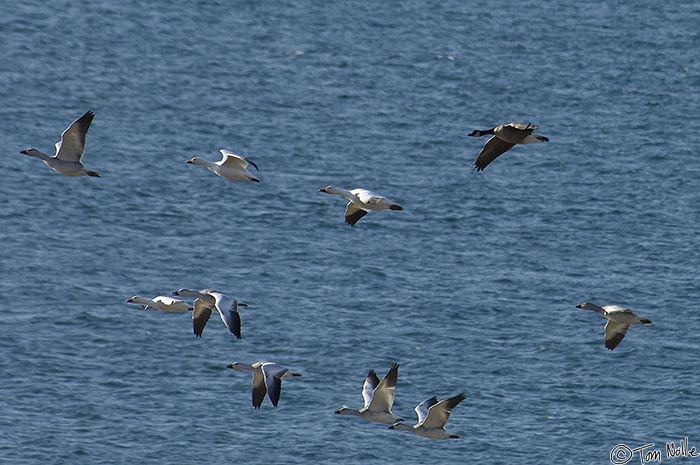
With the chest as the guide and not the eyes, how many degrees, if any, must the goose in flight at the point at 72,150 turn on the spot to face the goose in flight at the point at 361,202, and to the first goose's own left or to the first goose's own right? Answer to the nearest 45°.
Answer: approximately 180°

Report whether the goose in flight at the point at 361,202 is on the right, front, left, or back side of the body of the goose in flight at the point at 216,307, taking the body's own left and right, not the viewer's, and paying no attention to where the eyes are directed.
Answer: back

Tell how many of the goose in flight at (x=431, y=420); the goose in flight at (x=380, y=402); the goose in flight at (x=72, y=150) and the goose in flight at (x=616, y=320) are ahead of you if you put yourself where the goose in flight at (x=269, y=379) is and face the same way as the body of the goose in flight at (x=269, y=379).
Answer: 1

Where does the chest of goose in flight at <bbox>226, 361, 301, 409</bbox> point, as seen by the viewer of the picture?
to the viewer's left

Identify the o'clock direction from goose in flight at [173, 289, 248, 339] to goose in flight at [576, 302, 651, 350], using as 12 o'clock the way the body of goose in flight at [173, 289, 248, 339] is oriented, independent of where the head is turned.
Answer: goose in flight at [576, 302, 651, 350] is roughly at 6 o'clock from goose in flight at [173, 289, 248, 339].

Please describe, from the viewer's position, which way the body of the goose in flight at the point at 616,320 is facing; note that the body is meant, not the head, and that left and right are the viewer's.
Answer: facing to the left of the viewer

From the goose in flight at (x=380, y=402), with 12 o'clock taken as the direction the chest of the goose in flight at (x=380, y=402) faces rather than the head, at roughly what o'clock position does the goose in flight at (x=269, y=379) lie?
the goose in flight at (x=269, y=379) is roughly at 11 o'clock from the goose in flight at (x=380, y=402).

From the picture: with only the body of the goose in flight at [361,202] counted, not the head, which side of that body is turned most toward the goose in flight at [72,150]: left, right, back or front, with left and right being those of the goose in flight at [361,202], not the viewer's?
front

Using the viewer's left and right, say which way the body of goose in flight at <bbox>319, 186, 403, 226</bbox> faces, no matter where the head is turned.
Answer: facing to the left of the viewer

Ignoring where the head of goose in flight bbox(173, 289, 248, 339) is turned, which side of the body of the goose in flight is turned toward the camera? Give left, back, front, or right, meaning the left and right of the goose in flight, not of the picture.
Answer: left

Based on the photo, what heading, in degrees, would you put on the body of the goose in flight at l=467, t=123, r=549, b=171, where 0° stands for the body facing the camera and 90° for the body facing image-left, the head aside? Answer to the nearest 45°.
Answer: approximately 90°

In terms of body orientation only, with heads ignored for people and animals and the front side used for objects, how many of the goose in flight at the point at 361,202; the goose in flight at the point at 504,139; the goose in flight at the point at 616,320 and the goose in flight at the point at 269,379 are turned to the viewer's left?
4

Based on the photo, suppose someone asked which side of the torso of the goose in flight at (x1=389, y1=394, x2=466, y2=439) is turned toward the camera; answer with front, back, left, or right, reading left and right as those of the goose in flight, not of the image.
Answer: left

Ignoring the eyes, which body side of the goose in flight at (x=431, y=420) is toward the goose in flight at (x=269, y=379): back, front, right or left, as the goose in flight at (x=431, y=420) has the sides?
front

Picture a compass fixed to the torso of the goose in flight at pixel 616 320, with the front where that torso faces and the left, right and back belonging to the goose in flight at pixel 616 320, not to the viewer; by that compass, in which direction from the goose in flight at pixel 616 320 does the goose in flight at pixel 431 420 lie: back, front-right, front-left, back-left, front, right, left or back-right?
front

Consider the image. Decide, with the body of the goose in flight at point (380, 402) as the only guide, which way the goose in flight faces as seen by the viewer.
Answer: to the viewer's left
